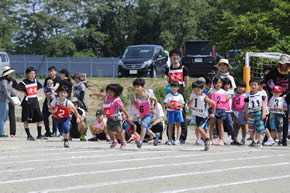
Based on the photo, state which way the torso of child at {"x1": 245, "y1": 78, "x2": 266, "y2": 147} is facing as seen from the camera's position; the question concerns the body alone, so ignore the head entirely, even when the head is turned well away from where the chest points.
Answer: toward the camera

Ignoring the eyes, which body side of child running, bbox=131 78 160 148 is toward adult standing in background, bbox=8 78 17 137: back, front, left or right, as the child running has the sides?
right

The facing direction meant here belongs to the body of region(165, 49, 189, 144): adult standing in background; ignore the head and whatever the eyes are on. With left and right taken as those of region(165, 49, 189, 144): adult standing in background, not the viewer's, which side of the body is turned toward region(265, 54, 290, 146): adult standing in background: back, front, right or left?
left

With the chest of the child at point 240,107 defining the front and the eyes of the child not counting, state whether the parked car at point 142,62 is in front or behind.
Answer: behind

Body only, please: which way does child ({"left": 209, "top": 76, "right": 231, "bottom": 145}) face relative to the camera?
toward the camera

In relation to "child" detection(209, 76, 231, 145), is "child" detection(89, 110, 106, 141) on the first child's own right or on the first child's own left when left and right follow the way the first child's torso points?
on the first child's own right

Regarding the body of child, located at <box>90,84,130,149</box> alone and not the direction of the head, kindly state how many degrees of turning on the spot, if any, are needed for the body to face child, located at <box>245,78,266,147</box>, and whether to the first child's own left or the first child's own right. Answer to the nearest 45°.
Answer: approximately 135° to the first child's own left

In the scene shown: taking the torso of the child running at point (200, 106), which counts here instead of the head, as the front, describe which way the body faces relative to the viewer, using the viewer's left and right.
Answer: facing the viewer and to the left of the viewer

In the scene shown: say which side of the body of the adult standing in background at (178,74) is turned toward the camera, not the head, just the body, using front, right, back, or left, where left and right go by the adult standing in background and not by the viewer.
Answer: front

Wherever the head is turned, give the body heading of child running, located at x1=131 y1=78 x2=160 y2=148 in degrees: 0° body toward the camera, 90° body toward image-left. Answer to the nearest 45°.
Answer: approximately 45°

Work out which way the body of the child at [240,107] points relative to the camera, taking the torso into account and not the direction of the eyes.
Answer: toward the camera
